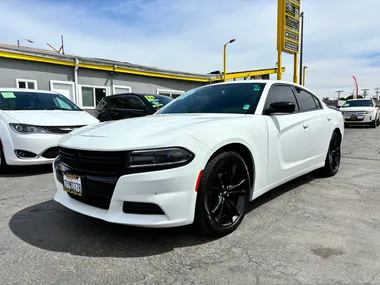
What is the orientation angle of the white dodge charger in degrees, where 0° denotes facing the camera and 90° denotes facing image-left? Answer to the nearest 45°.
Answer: approximately 45°

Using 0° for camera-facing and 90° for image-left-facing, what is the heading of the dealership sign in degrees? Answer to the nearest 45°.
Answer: approximately 315°

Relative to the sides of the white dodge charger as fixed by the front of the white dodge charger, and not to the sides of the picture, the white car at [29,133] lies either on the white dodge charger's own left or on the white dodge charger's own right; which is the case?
on the white dodge charger's own right

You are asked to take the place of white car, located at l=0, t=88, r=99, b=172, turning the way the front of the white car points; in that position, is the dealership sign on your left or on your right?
on your left

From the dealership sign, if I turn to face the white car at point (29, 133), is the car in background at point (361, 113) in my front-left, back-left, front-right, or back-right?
back-left

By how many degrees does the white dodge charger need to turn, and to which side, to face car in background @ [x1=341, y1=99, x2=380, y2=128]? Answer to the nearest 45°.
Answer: approximately 180°
